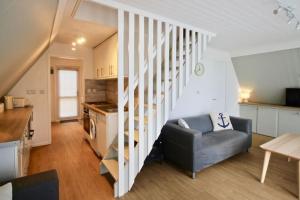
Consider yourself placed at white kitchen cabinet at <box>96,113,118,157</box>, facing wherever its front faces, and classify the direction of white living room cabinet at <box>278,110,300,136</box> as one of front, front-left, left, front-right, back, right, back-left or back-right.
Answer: back-left

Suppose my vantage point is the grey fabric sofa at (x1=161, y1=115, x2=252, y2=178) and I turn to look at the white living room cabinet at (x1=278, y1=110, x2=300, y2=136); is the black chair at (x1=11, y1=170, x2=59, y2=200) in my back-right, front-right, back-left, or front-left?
back-right

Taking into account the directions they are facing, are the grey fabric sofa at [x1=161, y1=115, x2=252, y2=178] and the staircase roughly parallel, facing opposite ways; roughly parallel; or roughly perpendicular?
roughly perpendicular

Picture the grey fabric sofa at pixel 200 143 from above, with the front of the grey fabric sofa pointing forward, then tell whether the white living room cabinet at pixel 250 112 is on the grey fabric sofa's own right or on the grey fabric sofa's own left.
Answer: on the grey fabric sofa's own left

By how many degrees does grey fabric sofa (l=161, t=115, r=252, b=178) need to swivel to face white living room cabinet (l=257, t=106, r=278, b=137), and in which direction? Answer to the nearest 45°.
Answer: approximately 90° to its left
